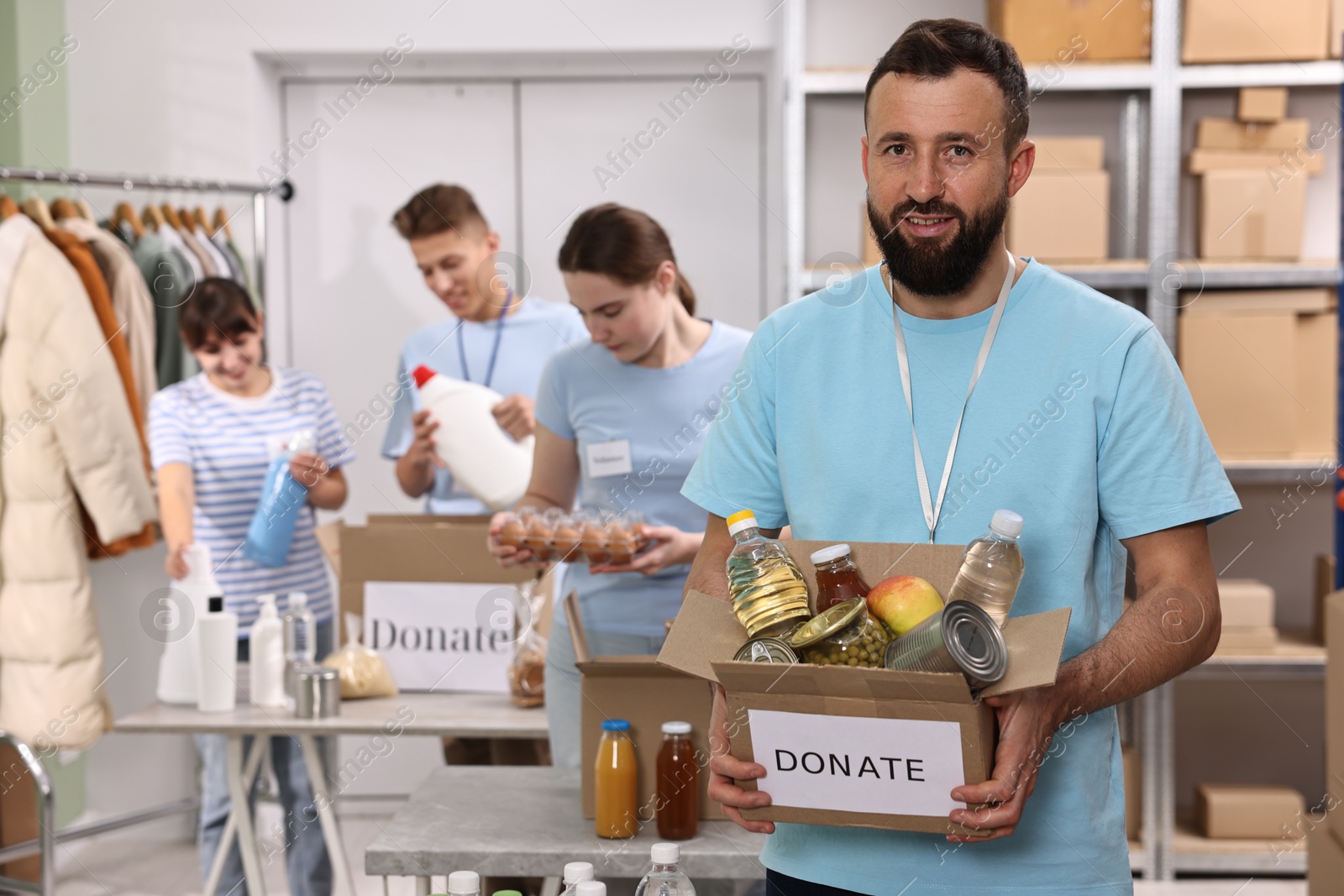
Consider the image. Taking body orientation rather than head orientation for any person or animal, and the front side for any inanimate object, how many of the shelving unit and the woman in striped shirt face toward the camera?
2

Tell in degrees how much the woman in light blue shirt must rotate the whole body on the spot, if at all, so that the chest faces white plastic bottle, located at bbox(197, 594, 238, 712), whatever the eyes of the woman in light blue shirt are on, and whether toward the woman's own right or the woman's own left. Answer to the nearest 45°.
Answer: approximately 45° to the woman's own right

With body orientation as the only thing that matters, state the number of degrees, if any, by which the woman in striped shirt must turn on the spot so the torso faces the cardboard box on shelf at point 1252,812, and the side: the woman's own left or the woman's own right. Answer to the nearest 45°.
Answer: approximately 90° to the woman's own left

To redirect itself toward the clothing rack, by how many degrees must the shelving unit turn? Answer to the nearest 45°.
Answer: approximately 90° to its right

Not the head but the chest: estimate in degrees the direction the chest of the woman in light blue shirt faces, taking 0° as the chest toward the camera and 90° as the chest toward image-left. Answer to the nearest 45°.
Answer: approximately 45°

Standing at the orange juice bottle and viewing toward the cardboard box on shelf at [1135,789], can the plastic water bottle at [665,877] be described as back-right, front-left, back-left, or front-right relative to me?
back-right

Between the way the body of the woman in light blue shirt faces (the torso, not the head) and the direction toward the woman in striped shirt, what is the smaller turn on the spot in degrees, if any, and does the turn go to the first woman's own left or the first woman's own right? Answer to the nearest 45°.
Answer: approximately 90° to the first woman's own right

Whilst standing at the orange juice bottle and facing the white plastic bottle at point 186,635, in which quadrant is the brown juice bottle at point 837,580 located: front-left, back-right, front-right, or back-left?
back-left
